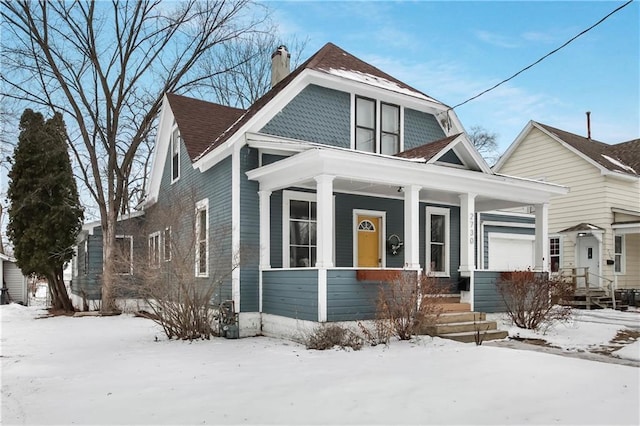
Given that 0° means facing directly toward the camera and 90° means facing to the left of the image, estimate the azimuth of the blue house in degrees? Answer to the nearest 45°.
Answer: approximately 315°

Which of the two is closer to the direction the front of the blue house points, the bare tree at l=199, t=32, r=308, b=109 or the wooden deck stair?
the wooden deck stair

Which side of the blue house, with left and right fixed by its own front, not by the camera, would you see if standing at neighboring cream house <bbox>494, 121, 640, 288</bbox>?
left

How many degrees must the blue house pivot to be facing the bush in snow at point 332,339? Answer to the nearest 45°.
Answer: approximately 45° to its right

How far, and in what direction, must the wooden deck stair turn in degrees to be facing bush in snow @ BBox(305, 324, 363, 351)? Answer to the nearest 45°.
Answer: approximately 90° to its right
